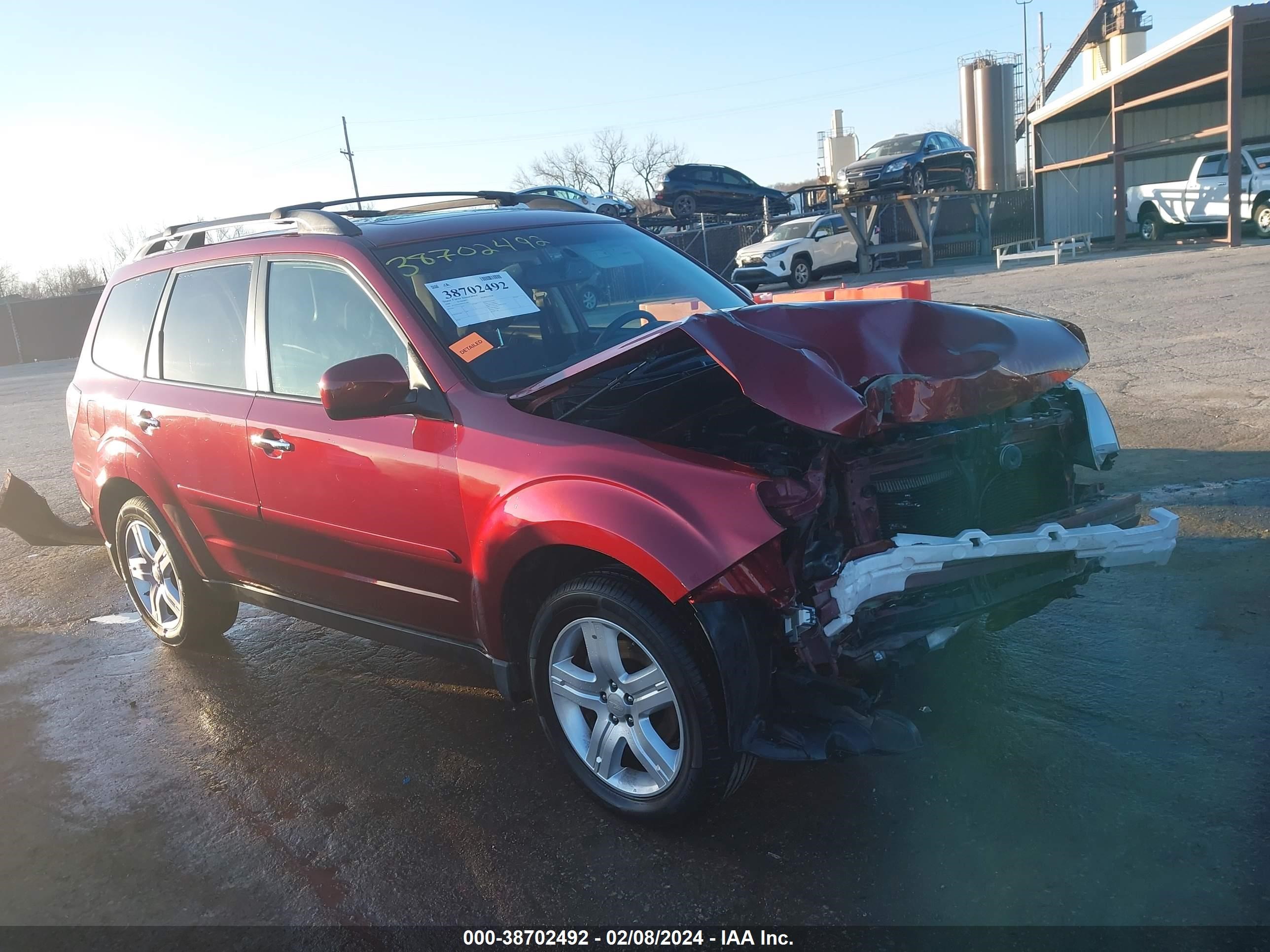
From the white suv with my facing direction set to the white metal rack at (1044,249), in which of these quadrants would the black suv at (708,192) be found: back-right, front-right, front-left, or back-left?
back-left

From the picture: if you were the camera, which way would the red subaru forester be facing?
facing the viewer and to the right of the viewer

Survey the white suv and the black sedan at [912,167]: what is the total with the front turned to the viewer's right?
0

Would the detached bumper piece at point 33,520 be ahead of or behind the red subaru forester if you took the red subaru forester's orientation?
behind

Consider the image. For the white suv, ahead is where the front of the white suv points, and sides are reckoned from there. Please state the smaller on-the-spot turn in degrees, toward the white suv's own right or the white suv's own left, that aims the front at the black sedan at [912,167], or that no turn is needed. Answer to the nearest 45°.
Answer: approximately 135° to the white suv's own left

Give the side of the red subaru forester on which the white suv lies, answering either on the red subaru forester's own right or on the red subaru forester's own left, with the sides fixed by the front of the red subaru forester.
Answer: on the red subaru forester's own left

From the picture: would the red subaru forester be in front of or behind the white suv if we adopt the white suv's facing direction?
in front

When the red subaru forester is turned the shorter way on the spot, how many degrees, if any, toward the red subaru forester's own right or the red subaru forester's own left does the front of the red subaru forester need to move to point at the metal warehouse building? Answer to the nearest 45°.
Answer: approximately 90° to the red subaru forester's own left

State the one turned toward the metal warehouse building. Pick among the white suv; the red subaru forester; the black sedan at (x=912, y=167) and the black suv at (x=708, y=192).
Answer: the black suv at (x=708, y=192)

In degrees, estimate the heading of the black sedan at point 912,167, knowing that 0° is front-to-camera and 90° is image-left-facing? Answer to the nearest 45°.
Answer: approximately 45°

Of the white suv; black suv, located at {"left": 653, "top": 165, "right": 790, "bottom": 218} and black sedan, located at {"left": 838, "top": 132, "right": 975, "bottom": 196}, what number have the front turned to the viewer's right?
1

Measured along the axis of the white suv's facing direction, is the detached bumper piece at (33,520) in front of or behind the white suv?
in front

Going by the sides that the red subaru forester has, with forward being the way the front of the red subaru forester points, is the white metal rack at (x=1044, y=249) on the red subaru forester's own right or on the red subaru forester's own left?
on the red subaru forester's own left

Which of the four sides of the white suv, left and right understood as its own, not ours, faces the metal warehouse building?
back

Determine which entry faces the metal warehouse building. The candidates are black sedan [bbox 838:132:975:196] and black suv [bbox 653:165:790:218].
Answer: black suv [bbox 653:165:790:218]

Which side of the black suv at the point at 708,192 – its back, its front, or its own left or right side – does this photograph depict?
right

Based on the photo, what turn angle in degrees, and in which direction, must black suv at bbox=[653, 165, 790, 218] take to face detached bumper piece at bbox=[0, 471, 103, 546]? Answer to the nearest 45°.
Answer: approximately 90° to its right

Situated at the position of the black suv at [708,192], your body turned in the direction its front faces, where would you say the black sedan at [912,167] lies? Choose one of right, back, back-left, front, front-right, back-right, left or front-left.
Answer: front-right

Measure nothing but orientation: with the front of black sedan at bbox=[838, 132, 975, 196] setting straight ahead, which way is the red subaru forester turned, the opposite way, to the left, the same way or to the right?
to the left
